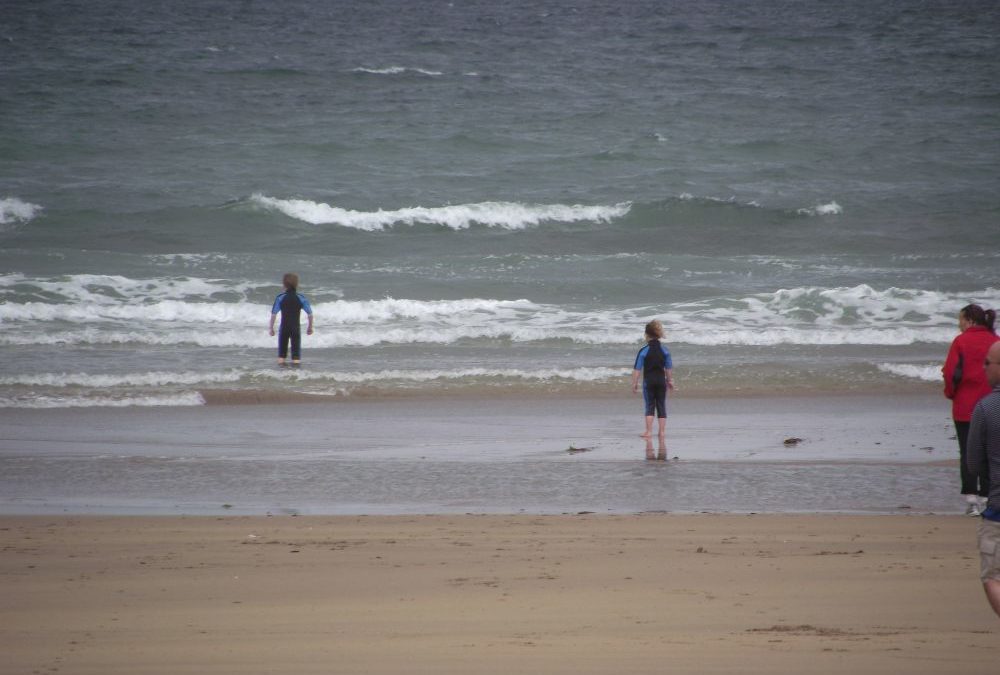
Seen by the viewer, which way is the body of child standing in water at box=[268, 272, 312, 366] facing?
away from the camera

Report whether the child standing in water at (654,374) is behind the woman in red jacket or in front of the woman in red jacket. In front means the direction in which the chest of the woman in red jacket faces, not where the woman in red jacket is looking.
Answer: in front

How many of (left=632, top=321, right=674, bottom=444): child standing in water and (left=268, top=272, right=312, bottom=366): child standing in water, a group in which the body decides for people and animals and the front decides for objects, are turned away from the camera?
2

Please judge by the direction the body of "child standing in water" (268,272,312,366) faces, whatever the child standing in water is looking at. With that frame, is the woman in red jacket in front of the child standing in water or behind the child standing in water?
behind

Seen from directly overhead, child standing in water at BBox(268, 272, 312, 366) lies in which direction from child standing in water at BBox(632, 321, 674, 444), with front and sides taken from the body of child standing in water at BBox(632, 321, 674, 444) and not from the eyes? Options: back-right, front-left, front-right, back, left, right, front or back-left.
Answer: front-left

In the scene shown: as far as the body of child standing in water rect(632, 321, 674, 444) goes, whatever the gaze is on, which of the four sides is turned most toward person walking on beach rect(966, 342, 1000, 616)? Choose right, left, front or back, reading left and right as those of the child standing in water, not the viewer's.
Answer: back

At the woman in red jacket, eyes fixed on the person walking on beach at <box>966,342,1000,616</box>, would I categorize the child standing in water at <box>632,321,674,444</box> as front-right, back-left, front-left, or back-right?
back-right

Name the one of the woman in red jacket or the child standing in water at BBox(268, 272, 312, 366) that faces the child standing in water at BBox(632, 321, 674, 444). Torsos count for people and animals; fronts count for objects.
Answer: the woman in red jacket

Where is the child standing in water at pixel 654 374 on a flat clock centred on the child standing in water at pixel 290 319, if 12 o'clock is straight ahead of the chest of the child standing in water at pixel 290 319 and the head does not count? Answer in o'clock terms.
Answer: the child standing in water at pixel 654 374 is roughly at 5 o'clock from the child standing in water at pixel 290 319.

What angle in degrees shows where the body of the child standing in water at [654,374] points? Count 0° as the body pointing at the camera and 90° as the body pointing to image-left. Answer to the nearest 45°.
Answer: approximately 180°

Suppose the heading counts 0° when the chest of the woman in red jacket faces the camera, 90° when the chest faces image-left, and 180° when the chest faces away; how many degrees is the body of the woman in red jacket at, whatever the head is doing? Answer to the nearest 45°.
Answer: approximately 135°

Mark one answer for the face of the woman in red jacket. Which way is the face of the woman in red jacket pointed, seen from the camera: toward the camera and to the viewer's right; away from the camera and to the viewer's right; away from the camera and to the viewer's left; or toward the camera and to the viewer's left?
away from the camera and to the viewer's left

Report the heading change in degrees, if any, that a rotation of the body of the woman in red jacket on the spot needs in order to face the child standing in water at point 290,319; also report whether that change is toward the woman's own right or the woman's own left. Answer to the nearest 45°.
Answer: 0° — they already face them
